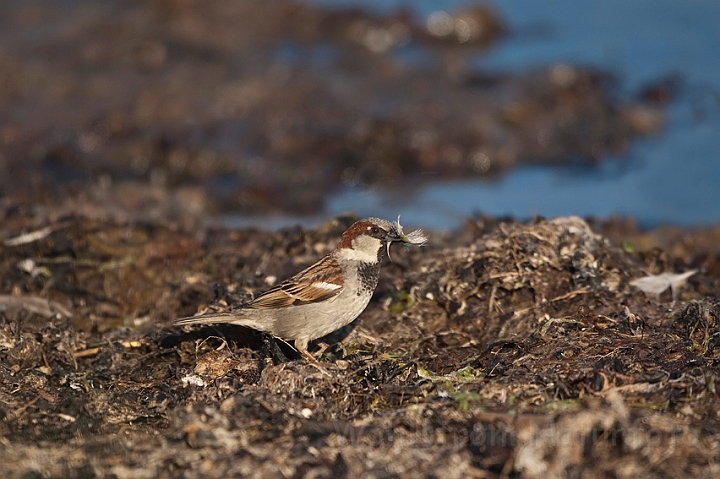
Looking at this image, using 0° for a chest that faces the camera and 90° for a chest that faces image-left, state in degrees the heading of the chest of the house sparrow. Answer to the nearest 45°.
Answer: approximately 270°
